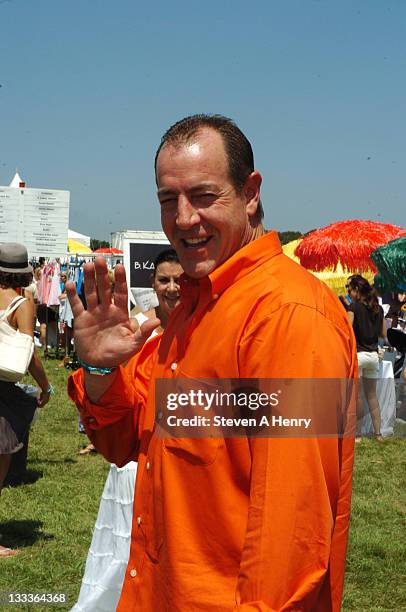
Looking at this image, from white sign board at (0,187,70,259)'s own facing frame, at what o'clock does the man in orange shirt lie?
The man in orange shirt is roughly at 12 o'clock from the white sign board.

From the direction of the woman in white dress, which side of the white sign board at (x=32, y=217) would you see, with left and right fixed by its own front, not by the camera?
front

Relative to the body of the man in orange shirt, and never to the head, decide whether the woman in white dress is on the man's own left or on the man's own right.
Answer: on the man's own right

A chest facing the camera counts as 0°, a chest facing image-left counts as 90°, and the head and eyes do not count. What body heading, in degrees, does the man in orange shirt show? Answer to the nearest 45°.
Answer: approximately 45°

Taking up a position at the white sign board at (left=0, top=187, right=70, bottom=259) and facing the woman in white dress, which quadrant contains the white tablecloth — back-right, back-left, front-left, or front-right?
front-left

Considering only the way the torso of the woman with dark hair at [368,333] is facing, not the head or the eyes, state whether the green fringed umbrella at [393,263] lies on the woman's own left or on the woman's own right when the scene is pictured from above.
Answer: on the woman's own right

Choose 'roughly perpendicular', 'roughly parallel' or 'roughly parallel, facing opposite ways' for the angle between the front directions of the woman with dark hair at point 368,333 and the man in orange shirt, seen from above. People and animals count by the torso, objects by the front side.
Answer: roughly perpendicular

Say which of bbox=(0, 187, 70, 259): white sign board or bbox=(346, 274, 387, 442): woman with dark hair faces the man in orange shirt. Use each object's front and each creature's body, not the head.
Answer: the white sign board

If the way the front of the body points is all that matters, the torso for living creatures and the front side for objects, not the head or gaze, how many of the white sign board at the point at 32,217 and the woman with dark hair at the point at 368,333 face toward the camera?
1

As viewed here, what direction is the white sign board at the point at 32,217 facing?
toward the camera

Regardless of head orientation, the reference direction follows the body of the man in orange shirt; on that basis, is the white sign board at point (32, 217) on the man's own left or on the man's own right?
on the man's own right

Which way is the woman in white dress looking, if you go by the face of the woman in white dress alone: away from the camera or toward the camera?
toward the camera

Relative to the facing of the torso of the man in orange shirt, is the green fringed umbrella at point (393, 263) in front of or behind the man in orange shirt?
behind

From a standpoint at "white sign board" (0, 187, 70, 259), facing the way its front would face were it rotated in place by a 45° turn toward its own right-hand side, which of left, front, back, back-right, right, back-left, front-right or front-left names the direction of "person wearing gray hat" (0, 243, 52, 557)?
front-left

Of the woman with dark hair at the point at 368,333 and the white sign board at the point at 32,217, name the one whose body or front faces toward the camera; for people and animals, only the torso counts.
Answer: the white sign board

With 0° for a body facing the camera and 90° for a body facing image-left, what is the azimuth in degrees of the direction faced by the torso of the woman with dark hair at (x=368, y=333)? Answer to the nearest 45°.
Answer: approximately 135°
